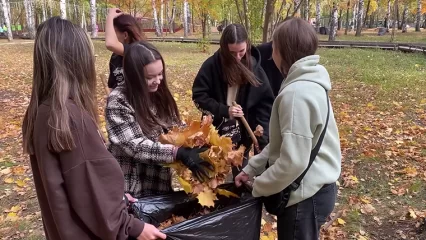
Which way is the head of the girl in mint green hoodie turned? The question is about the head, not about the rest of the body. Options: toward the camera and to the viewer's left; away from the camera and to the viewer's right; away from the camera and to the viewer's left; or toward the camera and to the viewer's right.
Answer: away from the camera and to the viewer's left

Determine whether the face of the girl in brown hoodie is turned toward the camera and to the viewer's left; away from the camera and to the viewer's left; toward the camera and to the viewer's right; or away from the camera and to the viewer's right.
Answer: away from the camera and to the viewer's right

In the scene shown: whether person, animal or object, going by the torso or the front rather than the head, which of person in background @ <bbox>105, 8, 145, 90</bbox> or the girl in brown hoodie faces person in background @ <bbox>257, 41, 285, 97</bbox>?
the girl in brown hoodie

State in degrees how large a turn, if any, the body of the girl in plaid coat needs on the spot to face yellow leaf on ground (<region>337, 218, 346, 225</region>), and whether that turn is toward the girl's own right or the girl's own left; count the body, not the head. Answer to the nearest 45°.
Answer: approximately 90° to the girl's own left

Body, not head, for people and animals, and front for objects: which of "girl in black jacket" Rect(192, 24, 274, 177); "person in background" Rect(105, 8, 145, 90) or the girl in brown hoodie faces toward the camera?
the girl in black jacket

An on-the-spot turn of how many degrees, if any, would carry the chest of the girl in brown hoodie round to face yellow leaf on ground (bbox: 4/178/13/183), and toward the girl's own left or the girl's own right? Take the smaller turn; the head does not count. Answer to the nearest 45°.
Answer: approximately 45° to the girl's own left

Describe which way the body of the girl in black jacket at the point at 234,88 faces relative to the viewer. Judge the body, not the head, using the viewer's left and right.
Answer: facing the viewer

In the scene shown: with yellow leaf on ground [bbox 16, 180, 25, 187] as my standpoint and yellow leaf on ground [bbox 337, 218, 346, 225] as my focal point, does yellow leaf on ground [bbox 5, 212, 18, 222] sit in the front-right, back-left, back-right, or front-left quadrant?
front-right

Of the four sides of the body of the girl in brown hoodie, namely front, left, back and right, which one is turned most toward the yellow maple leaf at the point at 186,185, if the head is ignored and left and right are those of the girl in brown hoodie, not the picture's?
front

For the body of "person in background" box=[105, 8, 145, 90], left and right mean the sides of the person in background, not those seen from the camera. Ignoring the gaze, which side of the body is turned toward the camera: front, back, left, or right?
left

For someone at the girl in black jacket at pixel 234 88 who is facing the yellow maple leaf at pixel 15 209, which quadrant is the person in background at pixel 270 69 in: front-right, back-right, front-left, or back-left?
back-right

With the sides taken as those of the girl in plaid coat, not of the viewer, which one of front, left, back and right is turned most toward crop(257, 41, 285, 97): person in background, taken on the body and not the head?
left
